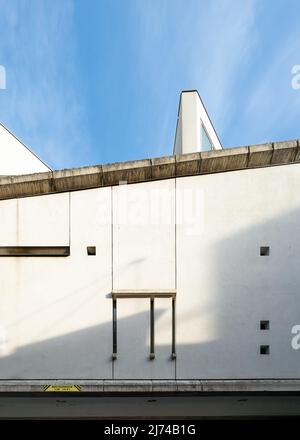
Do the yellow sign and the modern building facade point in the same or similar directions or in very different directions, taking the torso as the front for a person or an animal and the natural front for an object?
same or similar directions

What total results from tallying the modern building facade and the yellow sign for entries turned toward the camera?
2

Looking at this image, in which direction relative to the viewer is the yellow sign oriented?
toward the camera

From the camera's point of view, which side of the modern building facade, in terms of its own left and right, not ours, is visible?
front
